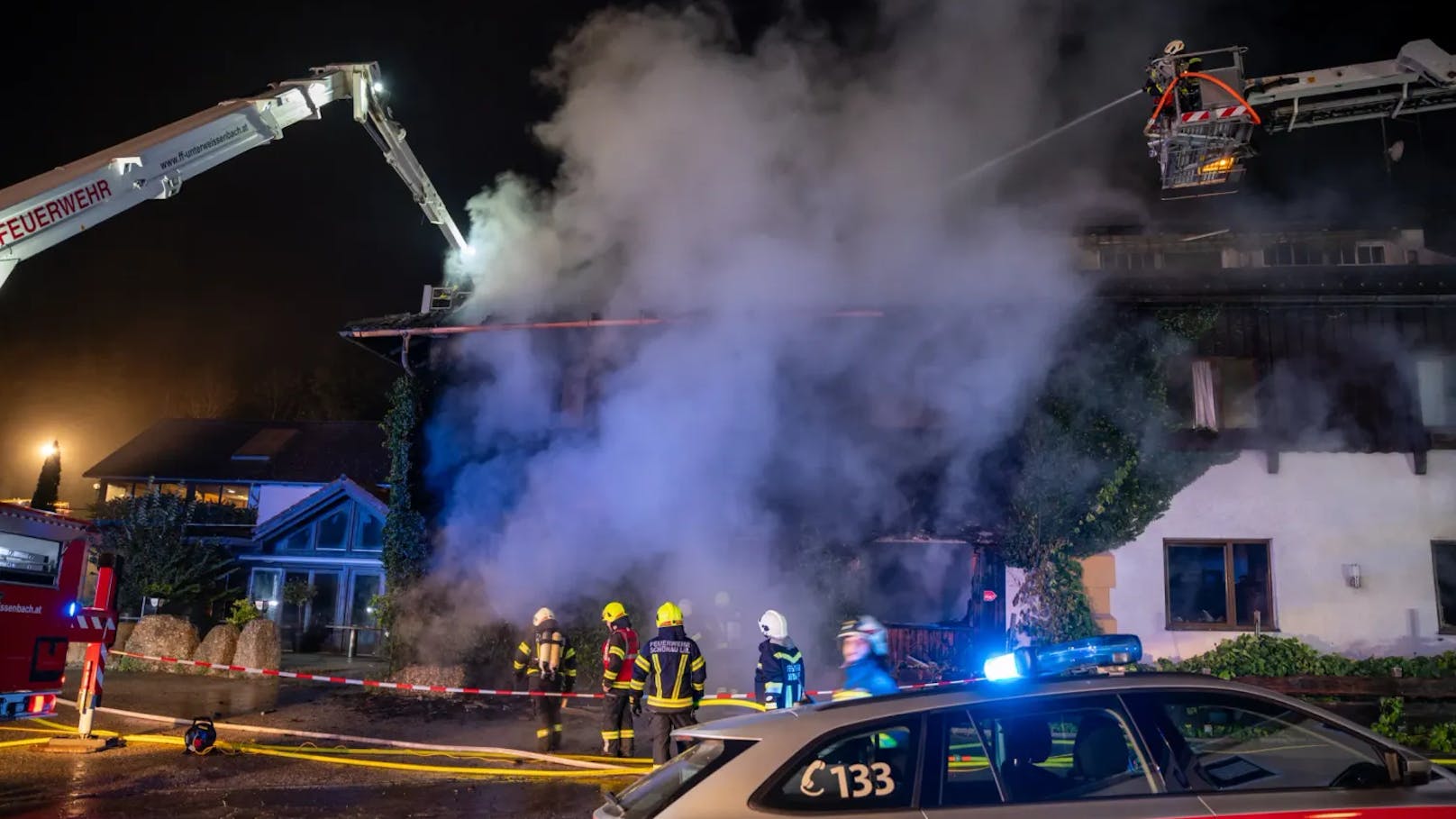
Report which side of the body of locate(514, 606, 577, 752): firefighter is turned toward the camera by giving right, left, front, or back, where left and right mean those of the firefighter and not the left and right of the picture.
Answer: back

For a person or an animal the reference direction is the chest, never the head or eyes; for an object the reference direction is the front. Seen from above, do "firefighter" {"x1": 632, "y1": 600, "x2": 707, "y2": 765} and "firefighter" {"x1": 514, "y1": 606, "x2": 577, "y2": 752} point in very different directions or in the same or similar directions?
same or similar directions

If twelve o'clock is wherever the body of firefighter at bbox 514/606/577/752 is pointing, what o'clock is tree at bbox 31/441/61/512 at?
The tree is roughly at 11 o'clock from the firefighter.

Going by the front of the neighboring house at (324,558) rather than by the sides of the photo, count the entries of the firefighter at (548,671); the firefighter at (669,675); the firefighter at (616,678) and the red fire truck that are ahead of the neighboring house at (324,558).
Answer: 4

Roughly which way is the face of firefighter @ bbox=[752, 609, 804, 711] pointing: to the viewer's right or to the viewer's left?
to the viewer's left

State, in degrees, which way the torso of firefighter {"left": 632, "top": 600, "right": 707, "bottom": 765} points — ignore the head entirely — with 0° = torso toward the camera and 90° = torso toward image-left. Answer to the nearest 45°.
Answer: approximately 180°

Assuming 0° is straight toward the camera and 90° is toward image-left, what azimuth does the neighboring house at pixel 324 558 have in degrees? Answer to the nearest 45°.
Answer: approximately 0°

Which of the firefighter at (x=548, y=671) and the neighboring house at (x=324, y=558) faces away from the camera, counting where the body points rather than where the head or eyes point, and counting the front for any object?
the firefighter

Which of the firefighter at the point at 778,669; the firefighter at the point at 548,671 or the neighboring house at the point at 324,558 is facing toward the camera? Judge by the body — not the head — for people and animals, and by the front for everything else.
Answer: the neighboring house

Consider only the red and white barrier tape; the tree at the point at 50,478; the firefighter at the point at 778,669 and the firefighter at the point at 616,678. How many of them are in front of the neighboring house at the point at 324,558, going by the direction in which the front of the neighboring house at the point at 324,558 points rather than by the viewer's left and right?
3

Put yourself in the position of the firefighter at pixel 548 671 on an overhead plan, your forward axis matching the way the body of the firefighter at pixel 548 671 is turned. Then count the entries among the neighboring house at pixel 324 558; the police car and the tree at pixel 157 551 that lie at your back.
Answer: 1

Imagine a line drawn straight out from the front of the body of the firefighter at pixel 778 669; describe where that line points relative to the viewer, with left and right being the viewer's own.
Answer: facing away from the viewer and to the left of the viewer

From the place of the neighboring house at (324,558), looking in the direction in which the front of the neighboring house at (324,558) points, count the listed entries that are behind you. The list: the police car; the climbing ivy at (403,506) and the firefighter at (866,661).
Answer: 0

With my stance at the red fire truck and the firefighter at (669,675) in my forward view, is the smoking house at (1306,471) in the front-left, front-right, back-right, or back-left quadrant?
front-left

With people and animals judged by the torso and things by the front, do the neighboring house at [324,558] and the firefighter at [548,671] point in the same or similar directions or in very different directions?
very different directions

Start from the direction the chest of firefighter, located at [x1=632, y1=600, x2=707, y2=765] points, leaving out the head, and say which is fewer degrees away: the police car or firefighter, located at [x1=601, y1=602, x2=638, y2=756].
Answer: the firefighter

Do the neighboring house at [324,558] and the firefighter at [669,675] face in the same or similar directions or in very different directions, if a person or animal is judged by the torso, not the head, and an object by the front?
very different directions
